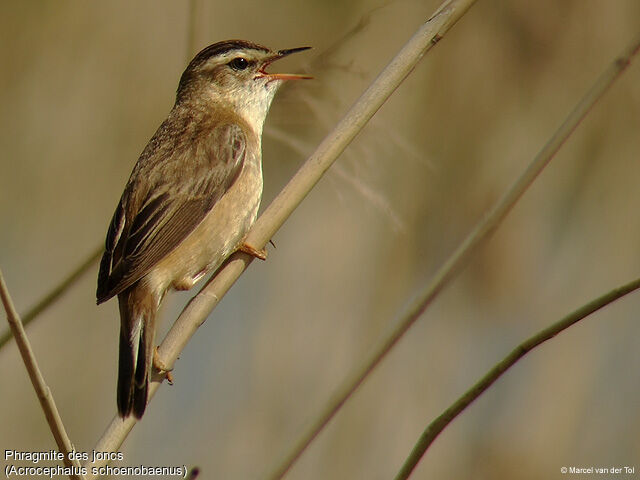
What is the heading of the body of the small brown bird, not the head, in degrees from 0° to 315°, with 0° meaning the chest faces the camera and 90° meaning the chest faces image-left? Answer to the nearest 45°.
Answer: approximately 270°
